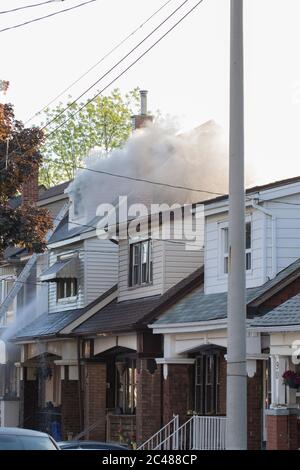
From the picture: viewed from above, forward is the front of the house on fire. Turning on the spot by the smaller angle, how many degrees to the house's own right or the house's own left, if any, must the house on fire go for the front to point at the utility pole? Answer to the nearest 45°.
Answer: approximately 45° to the house's own left
